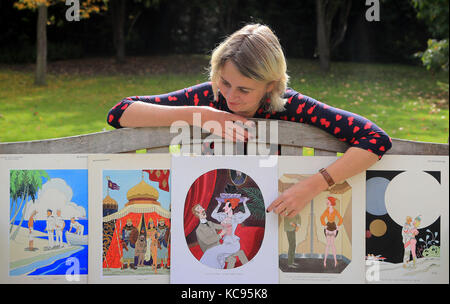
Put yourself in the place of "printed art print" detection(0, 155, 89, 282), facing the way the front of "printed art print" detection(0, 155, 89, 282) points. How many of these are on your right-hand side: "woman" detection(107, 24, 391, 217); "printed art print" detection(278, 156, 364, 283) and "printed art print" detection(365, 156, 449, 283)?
0

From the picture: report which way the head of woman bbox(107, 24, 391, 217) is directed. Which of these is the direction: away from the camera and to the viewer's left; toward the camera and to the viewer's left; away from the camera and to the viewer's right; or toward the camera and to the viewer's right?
toward the camera and to the viewer's left

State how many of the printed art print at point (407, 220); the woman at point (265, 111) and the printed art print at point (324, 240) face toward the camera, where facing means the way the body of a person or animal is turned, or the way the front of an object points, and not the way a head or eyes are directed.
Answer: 3

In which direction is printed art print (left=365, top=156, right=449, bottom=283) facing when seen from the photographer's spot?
facing the viewer

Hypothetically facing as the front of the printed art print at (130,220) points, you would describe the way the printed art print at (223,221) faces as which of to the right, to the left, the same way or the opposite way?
the same way

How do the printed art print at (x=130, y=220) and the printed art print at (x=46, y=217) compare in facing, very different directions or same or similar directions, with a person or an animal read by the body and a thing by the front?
same or similar directions

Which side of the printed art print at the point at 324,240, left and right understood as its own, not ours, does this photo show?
front

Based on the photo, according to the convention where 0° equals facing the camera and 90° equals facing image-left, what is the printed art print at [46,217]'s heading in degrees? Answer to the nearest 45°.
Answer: approximately 0°

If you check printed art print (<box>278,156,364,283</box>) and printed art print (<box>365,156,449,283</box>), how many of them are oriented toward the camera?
2

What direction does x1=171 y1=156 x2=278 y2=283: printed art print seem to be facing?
toward the camera

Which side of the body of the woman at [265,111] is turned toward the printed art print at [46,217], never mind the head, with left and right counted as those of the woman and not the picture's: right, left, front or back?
right

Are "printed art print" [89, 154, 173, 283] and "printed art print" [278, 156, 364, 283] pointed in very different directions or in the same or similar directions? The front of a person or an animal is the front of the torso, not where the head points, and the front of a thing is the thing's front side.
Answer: same or similar directions
